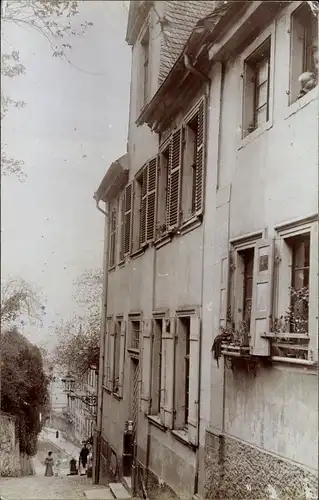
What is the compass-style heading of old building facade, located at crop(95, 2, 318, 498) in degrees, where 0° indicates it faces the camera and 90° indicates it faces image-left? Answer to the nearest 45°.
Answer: approximately 45°

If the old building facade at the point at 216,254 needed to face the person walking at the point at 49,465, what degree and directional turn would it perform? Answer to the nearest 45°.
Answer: approximately 90° to its right
